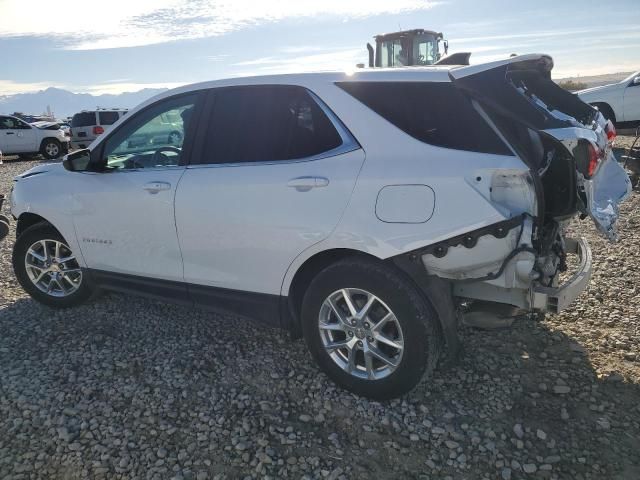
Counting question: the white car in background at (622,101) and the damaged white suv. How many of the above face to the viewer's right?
0

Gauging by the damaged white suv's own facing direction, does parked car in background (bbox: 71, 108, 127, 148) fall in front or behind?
in front

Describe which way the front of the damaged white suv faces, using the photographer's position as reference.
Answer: facing away from the viewer and to the left of the viewer

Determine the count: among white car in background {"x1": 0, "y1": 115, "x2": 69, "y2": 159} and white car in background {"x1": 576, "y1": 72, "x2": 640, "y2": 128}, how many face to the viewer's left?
1

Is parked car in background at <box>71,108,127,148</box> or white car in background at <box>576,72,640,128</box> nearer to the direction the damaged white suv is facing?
the parked car in background

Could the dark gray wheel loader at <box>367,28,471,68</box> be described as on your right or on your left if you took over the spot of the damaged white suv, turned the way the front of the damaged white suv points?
on your right

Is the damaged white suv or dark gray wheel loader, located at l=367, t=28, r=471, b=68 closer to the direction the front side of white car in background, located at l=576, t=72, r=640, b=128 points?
the dark gray wheel loader

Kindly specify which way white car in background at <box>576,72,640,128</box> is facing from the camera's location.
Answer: facing to the left of the viewer

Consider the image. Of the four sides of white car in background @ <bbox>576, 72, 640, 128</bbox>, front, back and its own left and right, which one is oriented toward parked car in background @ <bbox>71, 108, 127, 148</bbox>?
front

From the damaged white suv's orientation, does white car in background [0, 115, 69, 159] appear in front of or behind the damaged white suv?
in front

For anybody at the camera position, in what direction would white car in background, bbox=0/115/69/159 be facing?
facing to the right of the viewer

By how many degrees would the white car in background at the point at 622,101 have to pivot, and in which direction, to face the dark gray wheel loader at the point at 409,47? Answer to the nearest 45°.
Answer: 0° — it already faces it

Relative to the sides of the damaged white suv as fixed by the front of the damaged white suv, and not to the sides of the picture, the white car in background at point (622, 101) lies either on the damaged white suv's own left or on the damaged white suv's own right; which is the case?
on the damaged white suv's own right

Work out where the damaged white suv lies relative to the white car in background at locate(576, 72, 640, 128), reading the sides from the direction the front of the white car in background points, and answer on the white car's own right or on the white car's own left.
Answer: on the white car's own left
